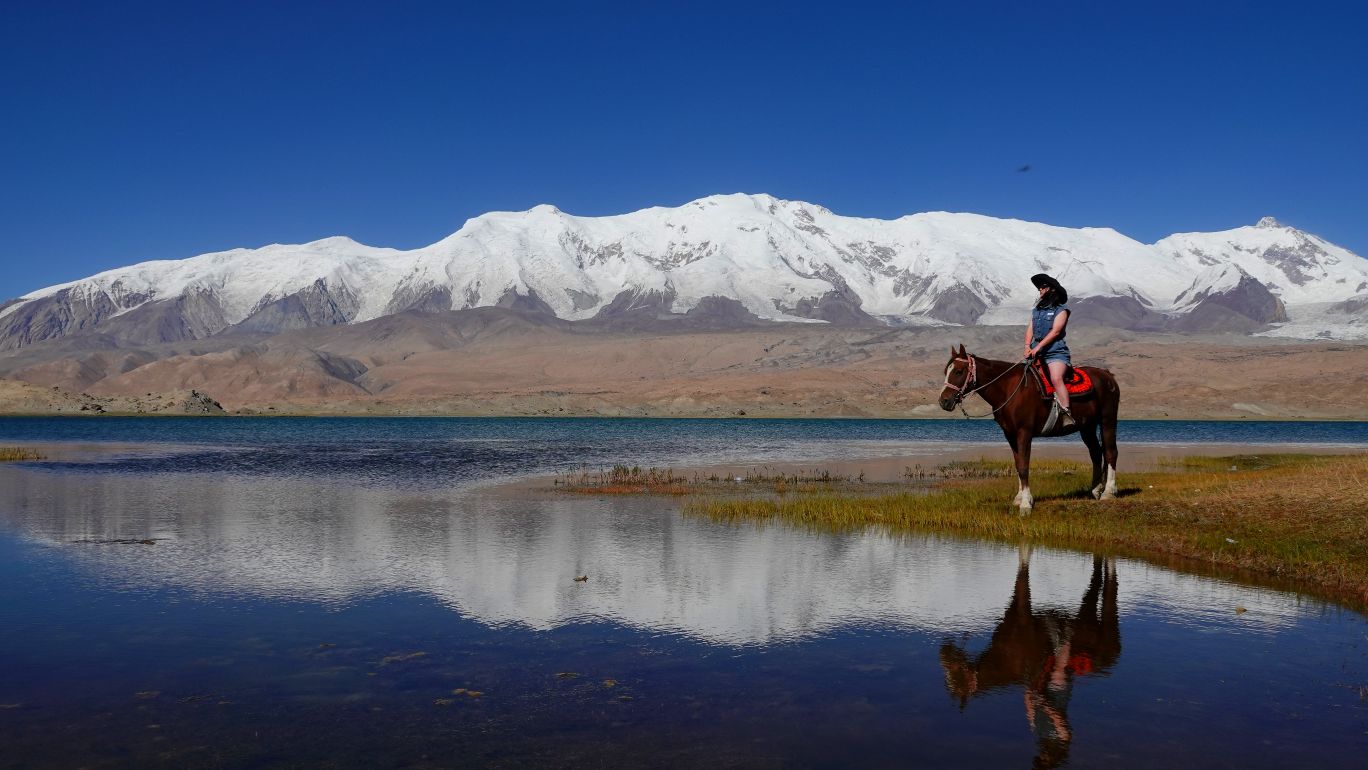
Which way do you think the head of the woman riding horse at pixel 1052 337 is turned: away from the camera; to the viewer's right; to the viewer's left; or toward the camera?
to the viewer's left

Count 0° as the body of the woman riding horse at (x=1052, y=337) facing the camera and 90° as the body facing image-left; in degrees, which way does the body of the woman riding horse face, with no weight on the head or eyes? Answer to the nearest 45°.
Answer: approximately 45°
